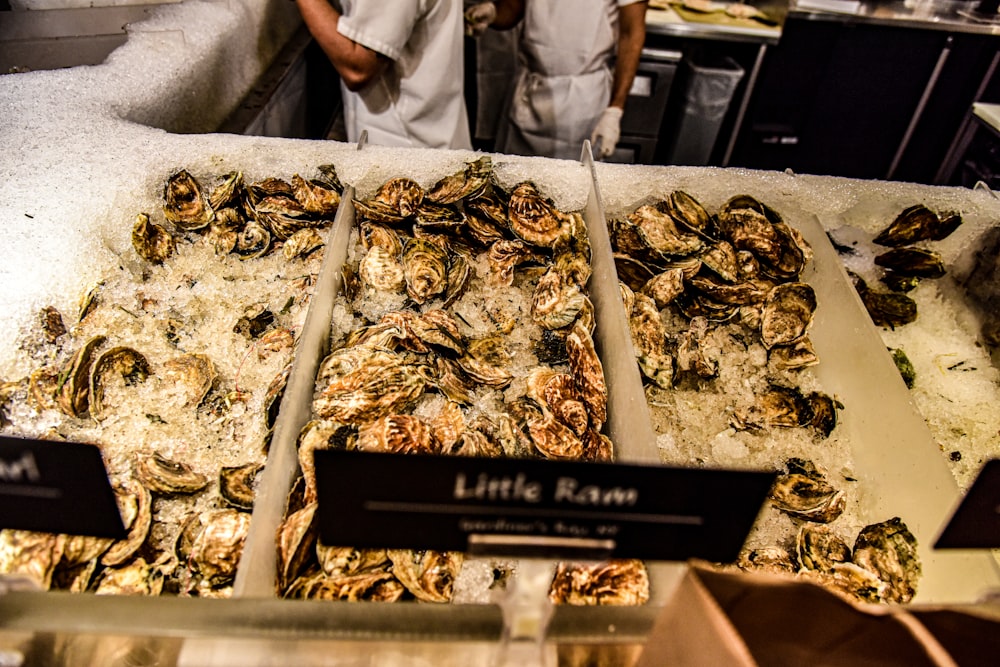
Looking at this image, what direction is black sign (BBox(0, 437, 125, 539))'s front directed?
toward the camera

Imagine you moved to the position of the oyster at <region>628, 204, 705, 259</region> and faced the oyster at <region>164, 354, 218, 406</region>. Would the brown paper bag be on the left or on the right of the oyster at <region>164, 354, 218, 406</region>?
left

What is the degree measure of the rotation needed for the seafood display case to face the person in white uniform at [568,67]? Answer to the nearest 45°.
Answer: approximately 180°

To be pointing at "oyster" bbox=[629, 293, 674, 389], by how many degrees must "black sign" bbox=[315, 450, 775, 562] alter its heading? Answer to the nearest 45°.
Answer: approximately 180°

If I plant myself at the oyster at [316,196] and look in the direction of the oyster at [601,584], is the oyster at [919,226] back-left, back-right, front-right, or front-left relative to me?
front-left

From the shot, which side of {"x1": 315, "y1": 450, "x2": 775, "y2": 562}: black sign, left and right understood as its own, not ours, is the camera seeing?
front

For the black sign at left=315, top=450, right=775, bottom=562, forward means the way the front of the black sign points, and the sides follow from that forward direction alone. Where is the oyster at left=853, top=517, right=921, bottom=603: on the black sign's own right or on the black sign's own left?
on the black sign's own left

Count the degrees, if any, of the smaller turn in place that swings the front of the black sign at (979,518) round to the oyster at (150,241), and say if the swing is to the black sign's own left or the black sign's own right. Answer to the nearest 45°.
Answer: approximately 90° to the black sign's own right

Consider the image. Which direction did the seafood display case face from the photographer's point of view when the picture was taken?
facing the viewer

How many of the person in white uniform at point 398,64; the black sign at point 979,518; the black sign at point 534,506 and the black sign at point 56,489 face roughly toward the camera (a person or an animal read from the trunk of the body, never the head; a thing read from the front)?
3

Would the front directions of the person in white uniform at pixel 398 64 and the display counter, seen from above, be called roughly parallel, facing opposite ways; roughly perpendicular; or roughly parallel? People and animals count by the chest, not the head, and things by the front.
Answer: roughly perpendicular

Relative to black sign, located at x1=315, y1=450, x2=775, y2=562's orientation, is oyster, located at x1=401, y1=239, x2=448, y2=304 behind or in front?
behind

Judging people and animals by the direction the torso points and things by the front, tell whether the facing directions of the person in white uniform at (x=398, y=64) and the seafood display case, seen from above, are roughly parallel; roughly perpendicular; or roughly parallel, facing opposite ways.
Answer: roughly perpendicular
